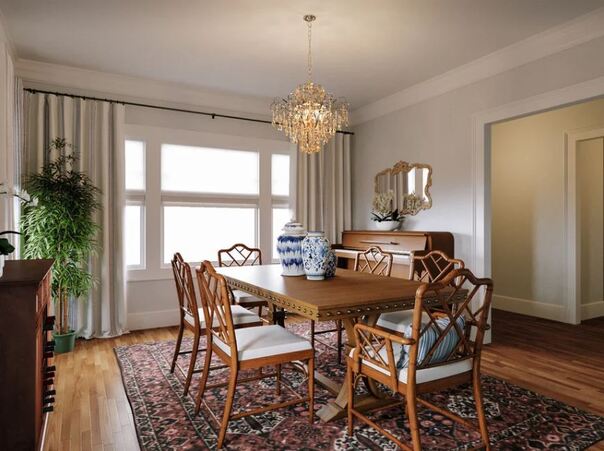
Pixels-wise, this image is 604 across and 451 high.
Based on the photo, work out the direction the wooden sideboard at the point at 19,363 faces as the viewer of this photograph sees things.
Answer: facing to the right of the viewer

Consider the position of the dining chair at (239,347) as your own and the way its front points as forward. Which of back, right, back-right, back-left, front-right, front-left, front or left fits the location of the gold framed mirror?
front

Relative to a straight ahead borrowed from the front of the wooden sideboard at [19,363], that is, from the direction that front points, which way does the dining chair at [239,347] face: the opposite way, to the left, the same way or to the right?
the same way

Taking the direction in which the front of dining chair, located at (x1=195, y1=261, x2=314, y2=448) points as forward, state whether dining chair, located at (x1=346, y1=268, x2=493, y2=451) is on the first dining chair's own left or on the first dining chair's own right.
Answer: on the first dining chair's own right

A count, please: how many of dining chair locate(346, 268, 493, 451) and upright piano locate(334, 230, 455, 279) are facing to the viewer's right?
0

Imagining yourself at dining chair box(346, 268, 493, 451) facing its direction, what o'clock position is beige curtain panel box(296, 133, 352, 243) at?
The beige curtain panel is roughly at 1 o'clock from the dining chair.

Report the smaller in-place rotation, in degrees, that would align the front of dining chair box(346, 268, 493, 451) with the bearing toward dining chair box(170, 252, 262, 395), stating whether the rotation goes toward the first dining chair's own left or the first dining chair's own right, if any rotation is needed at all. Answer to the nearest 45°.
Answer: approximately 45° to the first dining chair's own left

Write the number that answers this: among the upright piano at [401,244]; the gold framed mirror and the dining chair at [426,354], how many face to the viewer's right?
0

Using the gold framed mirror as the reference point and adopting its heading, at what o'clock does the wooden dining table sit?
The wooden dining table is roughly at 11 o'clock from the gold framed mirror.

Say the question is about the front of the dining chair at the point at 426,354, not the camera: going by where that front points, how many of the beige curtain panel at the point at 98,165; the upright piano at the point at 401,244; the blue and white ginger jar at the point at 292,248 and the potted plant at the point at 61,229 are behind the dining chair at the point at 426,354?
0

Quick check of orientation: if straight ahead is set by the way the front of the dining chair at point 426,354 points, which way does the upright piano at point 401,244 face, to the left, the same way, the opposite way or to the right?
to the left

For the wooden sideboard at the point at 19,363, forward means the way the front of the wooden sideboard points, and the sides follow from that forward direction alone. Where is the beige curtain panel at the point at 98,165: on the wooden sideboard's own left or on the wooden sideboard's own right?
on the wooden sideboard's own left

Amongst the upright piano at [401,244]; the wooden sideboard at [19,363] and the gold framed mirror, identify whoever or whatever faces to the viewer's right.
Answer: the wooden sideboard at [19,363]

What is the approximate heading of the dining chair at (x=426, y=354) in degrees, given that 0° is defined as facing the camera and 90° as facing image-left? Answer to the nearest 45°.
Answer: approximately 135°

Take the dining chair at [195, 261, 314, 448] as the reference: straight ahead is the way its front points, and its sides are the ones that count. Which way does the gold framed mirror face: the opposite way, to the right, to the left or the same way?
the opposite way

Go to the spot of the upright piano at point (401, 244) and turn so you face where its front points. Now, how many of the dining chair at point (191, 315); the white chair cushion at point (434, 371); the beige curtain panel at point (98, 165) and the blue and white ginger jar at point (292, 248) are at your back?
0

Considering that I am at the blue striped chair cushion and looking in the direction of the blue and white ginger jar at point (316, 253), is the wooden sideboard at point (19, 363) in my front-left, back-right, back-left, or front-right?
front-left
